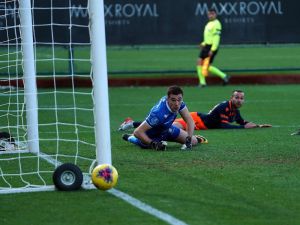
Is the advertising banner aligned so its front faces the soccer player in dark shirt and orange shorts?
yes

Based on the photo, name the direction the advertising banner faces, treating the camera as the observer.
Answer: facing the viewer

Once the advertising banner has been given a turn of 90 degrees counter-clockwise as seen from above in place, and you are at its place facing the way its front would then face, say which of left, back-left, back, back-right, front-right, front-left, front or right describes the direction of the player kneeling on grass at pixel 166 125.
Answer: right

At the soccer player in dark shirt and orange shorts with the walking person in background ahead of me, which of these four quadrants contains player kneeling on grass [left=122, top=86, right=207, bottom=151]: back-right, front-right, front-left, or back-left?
back-left

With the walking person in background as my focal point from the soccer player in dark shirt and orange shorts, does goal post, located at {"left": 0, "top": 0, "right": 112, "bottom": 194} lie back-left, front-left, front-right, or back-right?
back-left

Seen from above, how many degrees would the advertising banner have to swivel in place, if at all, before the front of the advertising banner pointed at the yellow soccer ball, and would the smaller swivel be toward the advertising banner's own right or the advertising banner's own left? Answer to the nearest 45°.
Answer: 0° — it already faces it

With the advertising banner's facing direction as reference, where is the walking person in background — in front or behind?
in front

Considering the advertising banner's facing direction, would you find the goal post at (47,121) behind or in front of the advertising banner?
in front
